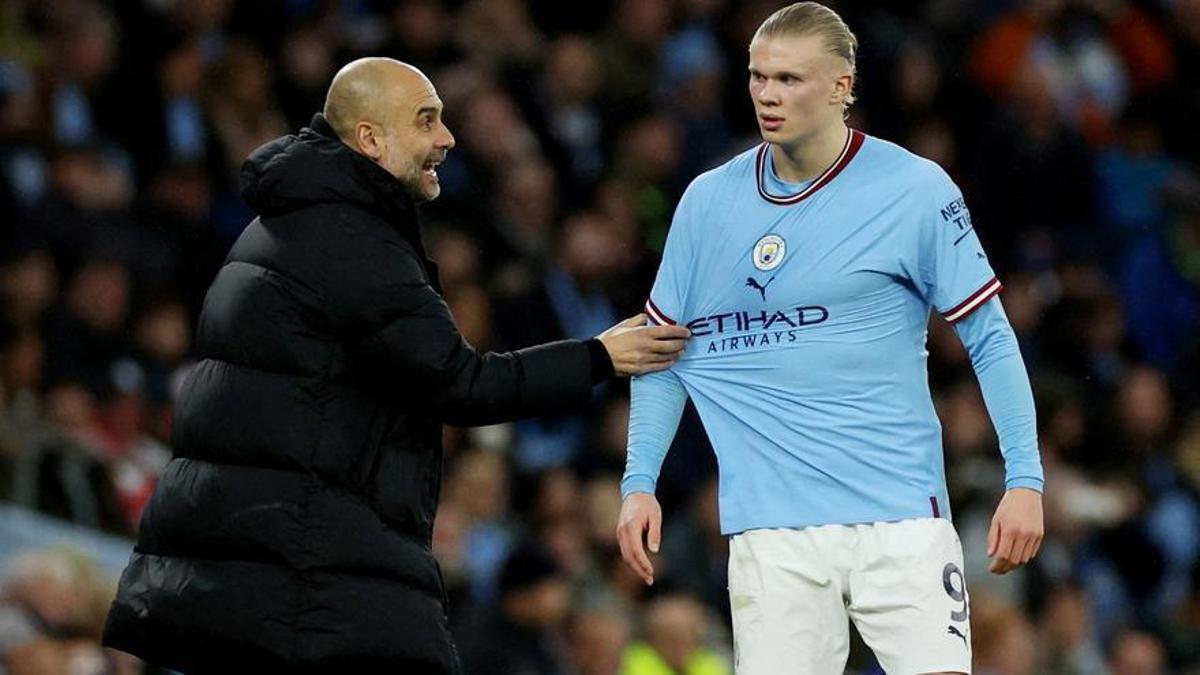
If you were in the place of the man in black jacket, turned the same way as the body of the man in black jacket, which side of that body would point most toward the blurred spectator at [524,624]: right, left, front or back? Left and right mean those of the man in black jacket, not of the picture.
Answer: left

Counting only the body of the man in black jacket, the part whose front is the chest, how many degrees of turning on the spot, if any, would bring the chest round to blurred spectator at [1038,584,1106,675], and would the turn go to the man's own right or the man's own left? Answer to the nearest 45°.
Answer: approximately 45° to the man's own left

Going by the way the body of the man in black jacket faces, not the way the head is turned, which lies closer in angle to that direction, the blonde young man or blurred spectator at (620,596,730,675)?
the blonde young man

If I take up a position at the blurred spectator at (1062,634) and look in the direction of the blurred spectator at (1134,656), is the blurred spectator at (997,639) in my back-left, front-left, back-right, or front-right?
back-right

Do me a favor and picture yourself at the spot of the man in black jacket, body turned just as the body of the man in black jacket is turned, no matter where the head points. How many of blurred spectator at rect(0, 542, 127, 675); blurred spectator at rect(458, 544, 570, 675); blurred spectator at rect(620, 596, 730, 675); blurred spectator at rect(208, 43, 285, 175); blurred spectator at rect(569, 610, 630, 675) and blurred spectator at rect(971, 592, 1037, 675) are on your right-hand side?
0

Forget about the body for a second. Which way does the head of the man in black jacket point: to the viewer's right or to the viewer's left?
to the viewer's right

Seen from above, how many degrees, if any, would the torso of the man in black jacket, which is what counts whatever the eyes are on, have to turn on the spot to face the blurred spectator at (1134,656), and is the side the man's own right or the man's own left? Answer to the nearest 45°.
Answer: approximately 45° to the man's own left

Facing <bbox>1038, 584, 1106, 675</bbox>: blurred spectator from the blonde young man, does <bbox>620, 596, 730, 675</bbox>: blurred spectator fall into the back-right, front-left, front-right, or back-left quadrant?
front-left

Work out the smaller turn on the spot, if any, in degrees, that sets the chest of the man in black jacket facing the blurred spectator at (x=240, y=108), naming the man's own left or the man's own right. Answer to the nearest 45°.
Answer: approximately 90° to the man's own left

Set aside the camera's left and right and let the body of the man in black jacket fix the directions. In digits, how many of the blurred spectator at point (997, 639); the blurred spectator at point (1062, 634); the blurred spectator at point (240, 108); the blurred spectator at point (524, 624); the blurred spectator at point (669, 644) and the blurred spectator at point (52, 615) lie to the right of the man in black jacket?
0

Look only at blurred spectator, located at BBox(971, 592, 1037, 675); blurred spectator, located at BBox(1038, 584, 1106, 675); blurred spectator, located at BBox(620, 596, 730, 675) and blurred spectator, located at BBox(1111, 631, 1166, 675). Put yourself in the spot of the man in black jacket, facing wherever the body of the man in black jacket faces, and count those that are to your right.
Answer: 0

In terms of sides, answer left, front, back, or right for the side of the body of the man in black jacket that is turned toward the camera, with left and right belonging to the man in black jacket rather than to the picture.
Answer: right

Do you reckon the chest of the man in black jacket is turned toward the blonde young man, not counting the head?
yes

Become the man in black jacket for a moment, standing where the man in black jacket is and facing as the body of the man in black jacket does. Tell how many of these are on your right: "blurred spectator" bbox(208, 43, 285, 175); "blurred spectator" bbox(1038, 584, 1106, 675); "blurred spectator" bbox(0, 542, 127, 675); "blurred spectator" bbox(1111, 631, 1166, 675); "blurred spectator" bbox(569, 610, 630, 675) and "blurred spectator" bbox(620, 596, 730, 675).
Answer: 0
